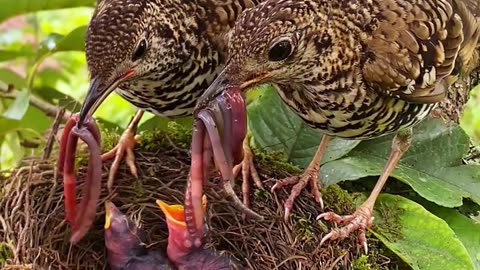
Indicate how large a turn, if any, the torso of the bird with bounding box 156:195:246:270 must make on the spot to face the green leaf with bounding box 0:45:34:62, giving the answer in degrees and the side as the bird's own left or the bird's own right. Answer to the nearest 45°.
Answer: approximately 45° to the bird's own right

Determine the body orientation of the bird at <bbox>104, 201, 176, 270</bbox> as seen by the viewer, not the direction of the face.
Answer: to the viewer's left

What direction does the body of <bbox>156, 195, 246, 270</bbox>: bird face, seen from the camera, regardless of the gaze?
to the viewer's left

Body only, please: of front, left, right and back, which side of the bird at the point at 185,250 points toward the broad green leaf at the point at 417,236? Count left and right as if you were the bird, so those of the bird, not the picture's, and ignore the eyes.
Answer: back

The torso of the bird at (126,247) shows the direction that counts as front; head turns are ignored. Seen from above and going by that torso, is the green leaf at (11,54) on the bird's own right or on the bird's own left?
on the bird's own right

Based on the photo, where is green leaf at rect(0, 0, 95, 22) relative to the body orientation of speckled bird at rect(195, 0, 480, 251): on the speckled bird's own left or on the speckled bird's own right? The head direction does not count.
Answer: on the speckled bird's own right
